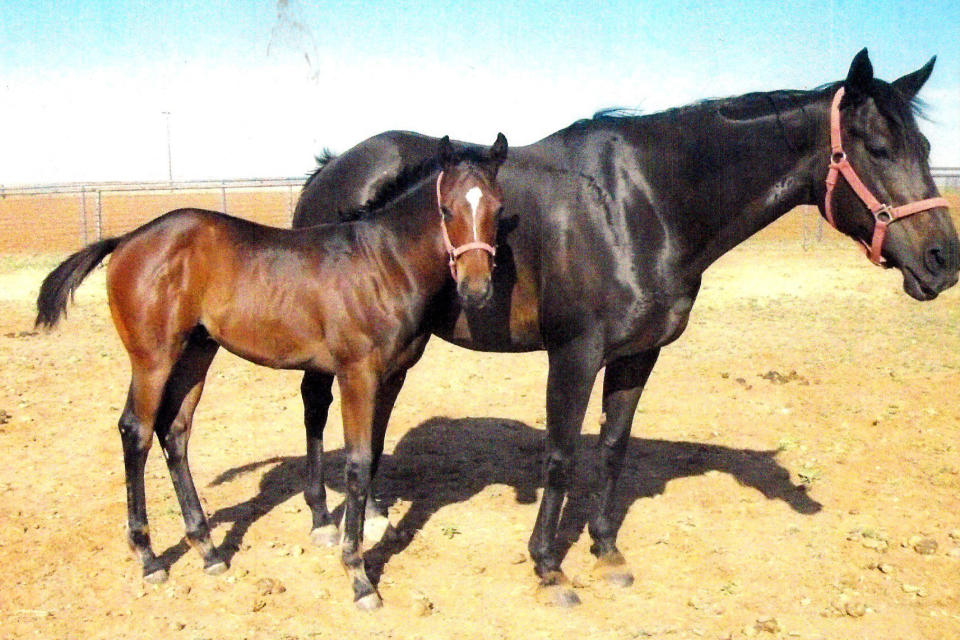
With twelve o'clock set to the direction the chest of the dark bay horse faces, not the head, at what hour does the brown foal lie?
The brown foal is roughly at 4 o'clock from the dark bay horse.

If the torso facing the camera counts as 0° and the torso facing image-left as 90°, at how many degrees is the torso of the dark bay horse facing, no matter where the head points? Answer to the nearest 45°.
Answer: approximately 315°
